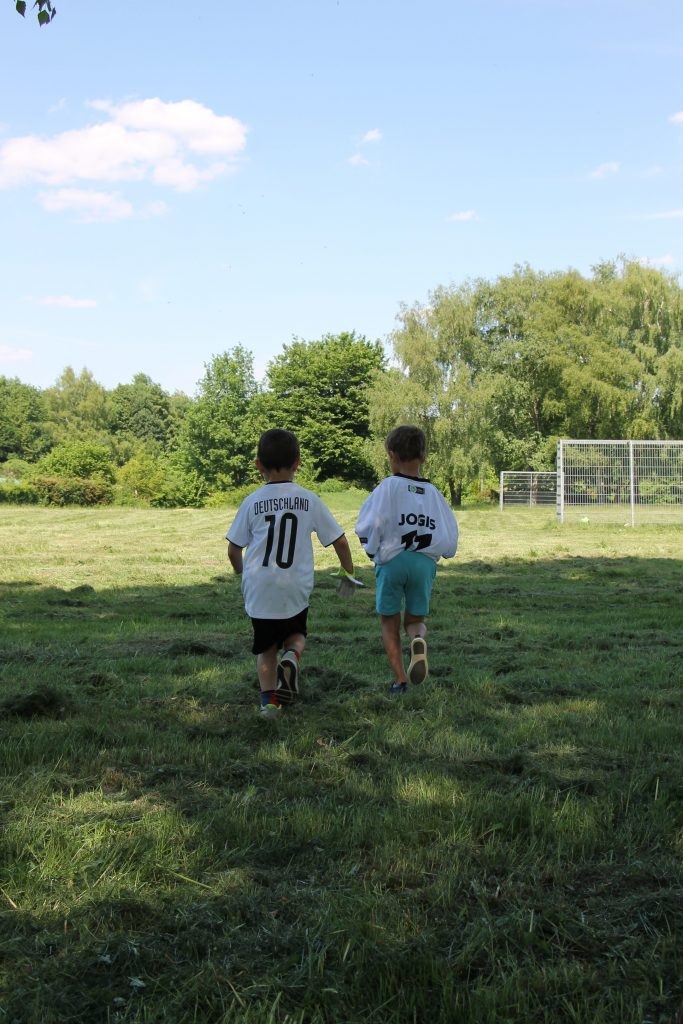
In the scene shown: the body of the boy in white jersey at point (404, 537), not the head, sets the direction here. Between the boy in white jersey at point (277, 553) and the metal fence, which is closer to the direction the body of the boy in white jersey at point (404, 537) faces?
the metal fence

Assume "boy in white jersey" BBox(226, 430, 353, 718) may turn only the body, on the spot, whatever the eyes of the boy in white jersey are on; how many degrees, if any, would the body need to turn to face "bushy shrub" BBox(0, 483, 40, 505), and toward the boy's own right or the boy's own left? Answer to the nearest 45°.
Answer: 0° — they already face it

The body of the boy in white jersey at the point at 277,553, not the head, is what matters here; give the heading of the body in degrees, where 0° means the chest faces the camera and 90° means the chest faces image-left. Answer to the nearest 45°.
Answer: approximately 180°

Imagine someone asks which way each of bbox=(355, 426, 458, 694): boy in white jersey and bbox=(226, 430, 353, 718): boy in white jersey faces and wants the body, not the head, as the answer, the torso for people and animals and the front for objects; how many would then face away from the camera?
2

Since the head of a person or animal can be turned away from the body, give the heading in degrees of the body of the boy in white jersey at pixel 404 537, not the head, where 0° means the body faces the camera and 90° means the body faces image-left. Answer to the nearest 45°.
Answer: approximately 180°

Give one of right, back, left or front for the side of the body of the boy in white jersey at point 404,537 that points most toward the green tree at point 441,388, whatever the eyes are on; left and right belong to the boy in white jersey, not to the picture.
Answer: front

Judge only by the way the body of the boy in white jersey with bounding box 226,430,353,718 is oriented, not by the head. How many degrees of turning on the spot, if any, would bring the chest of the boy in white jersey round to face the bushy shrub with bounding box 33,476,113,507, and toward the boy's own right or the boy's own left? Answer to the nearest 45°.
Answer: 0° — they already face it

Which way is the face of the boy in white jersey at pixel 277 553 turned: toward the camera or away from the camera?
away from the camera
